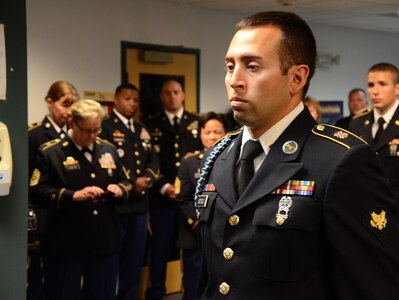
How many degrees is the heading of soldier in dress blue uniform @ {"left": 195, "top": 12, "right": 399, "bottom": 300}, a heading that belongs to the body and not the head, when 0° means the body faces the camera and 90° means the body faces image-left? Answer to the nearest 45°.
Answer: approximately 45°

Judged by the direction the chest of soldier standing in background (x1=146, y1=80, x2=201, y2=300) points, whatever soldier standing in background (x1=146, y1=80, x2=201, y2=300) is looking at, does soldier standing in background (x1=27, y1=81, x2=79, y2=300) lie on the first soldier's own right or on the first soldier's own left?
on the first soldier's own right

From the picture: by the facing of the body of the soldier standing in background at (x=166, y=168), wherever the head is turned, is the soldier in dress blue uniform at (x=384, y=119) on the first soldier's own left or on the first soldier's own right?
on the first soldier's own left

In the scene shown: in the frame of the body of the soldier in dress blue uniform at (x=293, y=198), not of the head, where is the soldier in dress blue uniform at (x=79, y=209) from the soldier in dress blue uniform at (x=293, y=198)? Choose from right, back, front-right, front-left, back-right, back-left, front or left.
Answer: right

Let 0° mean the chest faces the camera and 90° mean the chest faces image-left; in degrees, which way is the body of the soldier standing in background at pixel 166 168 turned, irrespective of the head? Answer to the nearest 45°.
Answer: approximately 0°

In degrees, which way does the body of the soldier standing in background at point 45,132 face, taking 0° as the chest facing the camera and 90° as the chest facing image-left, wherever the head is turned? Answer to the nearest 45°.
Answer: approximately 315°

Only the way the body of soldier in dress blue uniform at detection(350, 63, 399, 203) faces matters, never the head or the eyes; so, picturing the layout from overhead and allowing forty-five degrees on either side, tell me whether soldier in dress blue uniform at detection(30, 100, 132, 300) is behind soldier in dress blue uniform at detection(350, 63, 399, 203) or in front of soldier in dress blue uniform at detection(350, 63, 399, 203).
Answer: in front
